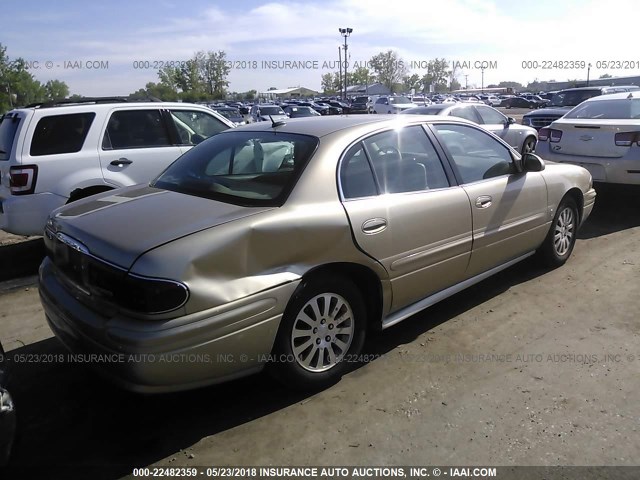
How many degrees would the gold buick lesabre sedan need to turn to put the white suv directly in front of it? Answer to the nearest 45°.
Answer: approximately 90° to its left

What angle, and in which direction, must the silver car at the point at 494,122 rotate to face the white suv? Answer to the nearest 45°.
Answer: approximately 180°

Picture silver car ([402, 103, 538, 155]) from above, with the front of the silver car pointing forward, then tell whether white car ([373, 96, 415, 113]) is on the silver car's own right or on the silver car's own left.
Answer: on the silver car's own left

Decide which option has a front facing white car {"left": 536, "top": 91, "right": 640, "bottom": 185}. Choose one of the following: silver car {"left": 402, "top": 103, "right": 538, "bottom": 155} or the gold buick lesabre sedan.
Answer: the gold buick lesabre sedan

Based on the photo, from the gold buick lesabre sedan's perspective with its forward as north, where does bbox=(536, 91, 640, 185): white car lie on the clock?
The white car is roughly at 12 o'clock from the gold buick lesabre sedan.

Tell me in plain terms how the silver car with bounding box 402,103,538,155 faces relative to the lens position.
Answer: facing away from the viewer and to the right of the viewer

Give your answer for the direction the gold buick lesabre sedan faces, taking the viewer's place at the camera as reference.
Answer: facing away from the viewer and to the right of the viewer

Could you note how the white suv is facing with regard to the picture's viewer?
facing away from the viewer and to the right of the viewer
